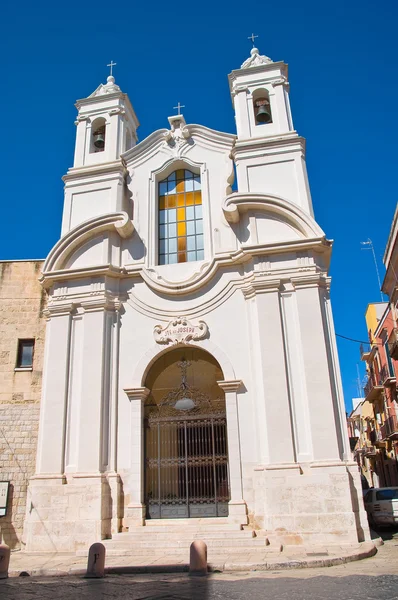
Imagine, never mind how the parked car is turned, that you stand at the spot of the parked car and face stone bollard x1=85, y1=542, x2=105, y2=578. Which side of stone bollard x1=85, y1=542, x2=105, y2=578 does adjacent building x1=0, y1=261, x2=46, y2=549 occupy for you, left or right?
right

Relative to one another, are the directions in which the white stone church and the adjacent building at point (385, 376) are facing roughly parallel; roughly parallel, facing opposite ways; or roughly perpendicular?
roughly perpendicular

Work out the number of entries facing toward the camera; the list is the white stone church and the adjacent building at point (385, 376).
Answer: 1

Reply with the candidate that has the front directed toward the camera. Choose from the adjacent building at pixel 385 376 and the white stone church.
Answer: the white stone church

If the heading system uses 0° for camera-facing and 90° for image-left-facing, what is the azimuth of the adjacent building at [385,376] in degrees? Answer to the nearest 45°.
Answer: approximately 90°

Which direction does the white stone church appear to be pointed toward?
toward the camera

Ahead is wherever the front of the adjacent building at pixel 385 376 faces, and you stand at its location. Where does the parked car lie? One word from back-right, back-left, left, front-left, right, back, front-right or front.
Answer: left

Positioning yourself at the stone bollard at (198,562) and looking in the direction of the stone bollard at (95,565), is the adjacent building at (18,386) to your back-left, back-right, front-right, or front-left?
front-right

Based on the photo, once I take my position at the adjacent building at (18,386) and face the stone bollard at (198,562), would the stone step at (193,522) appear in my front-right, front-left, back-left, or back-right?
front-left

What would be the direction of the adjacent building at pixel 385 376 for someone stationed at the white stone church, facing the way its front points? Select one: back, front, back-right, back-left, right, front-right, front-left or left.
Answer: back-left
